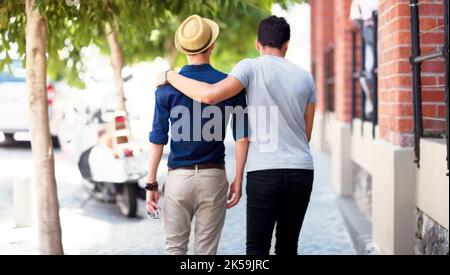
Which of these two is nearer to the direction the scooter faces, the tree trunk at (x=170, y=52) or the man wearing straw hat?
the tree trunk

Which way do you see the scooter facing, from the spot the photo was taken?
facing away from the viewer and to the left of the viewer

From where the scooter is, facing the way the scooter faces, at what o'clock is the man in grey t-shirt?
The man in grey t-shirt is roughly at 7 o'clock from the scooter.

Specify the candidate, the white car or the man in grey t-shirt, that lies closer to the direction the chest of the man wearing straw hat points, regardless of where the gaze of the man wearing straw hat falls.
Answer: the white car

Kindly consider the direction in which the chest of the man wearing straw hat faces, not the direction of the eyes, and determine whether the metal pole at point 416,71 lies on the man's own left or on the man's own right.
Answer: on the man's own right

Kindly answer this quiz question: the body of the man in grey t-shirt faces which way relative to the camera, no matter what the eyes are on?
away from the camera

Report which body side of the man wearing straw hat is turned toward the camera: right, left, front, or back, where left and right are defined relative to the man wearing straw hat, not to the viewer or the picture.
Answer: back

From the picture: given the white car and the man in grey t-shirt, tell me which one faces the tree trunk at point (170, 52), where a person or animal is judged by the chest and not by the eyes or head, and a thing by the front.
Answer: the man in grey t-shirt

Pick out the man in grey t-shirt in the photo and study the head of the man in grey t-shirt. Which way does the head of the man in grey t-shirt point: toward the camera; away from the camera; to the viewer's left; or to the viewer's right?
away from the camera

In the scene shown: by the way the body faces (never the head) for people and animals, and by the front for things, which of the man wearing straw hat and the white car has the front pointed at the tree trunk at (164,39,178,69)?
the man wearing straw hat

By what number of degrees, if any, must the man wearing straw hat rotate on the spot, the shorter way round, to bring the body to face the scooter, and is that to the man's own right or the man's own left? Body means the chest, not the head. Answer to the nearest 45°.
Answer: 0° — they already face it
